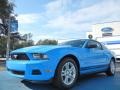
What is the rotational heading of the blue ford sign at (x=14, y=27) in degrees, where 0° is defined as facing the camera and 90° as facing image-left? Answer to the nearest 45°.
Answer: approximately 0°

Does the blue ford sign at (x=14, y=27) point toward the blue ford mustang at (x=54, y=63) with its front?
yes

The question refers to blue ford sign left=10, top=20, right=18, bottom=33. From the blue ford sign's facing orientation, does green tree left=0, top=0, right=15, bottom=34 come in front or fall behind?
behind

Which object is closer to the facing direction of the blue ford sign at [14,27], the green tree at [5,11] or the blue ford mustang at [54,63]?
the blue ford mustang

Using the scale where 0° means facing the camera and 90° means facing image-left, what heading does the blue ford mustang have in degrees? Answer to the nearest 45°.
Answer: approximately 45°

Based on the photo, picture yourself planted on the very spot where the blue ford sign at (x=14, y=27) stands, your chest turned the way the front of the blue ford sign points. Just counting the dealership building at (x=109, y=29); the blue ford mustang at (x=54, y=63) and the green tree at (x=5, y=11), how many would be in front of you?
1

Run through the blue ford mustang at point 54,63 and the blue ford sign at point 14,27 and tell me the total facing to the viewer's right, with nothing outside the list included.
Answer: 0

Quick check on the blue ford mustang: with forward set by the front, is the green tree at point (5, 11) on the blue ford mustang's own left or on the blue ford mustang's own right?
on the blue ford mustang's own right
